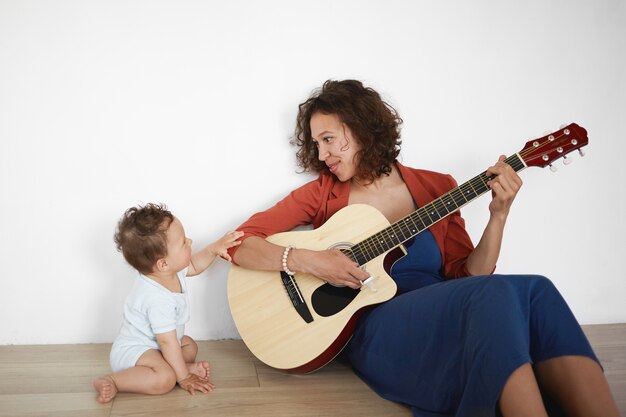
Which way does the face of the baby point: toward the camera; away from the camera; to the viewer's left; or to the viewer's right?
to the viewer's right

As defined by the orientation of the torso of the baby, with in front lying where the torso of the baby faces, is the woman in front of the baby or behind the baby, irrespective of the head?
in front

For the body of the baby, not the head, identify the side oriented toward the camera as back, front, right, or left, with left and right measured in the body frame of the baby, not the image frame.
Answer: right
